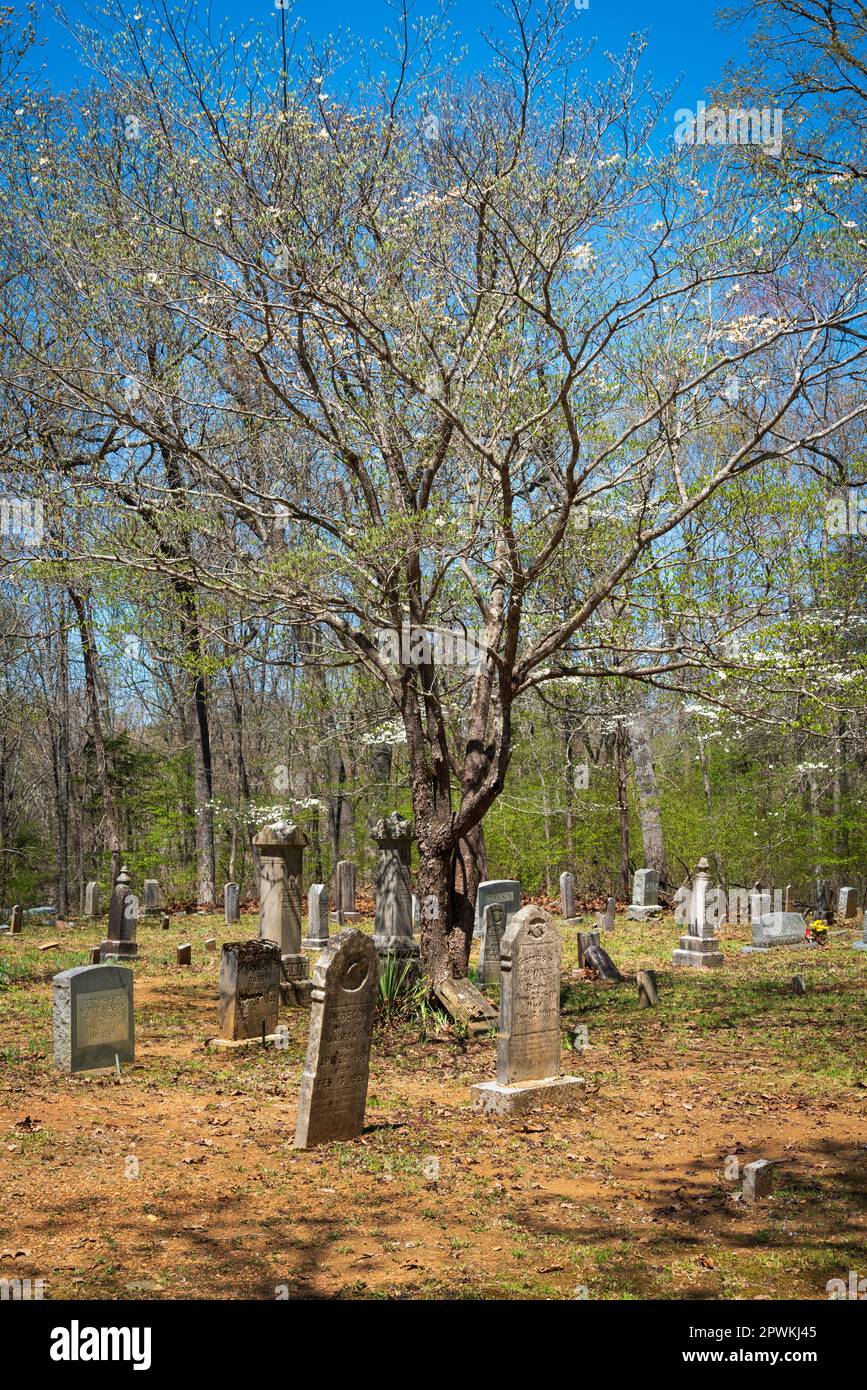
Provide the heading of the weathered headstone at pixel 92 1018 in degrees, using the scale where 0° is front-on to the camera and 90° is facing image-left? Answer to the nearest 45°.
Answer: approximately 315°

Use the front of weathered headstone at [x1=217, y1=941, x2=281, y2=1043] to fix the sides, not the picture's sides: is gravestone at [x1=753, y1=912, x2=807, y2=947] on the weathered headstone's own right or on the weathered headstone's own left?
on the weathered headstone's own left

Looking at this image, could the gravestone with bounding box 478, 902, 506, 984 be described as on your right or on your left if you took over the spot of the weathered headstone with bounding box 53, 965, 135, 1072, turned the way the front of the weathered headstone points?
on your left

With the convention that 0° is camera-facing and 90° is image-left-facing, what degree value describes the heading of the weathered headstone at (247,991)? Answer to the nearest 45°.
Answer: approximately 315°

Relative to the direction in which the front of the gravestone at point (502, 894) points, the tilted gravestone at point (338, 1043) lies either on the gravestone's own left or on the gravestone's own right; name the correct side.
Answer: on the gravestone's own right

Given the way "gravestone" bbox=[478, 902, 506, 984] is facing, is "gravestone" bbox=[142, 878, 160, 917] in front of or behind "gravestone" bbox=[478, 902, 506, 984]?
behind
